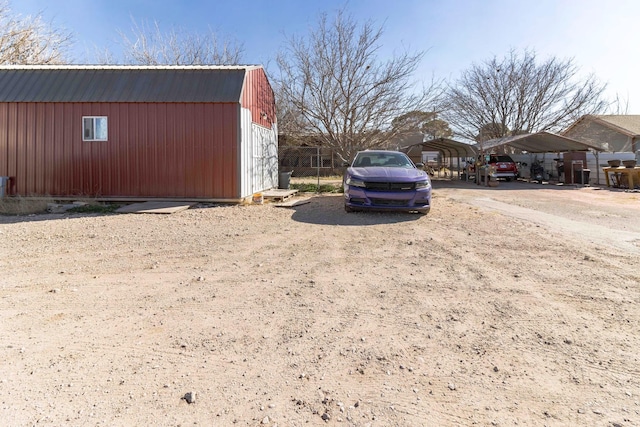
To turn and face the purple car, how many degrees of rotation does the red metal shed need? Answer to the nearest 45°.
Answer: approximately 45° to its right

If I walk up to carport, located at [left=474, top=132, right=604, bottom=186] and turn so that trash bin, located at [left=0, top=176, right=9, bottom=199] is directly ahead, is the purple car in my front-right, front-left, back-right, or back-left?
front-left

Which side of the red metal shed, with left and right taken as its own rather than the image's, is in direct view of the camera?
right

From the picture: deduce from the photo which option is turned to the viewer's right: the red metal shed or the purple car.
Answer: the red metal shed

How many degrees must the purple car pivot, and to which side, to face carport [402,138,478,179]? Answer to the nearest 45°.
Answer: approximately 180°

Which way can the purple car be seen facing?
toward the camera

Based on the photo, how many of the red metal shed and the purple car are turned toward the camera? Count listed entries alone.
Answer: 1

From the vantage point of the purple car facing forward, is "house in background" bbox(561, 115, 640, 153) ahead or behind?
behind
